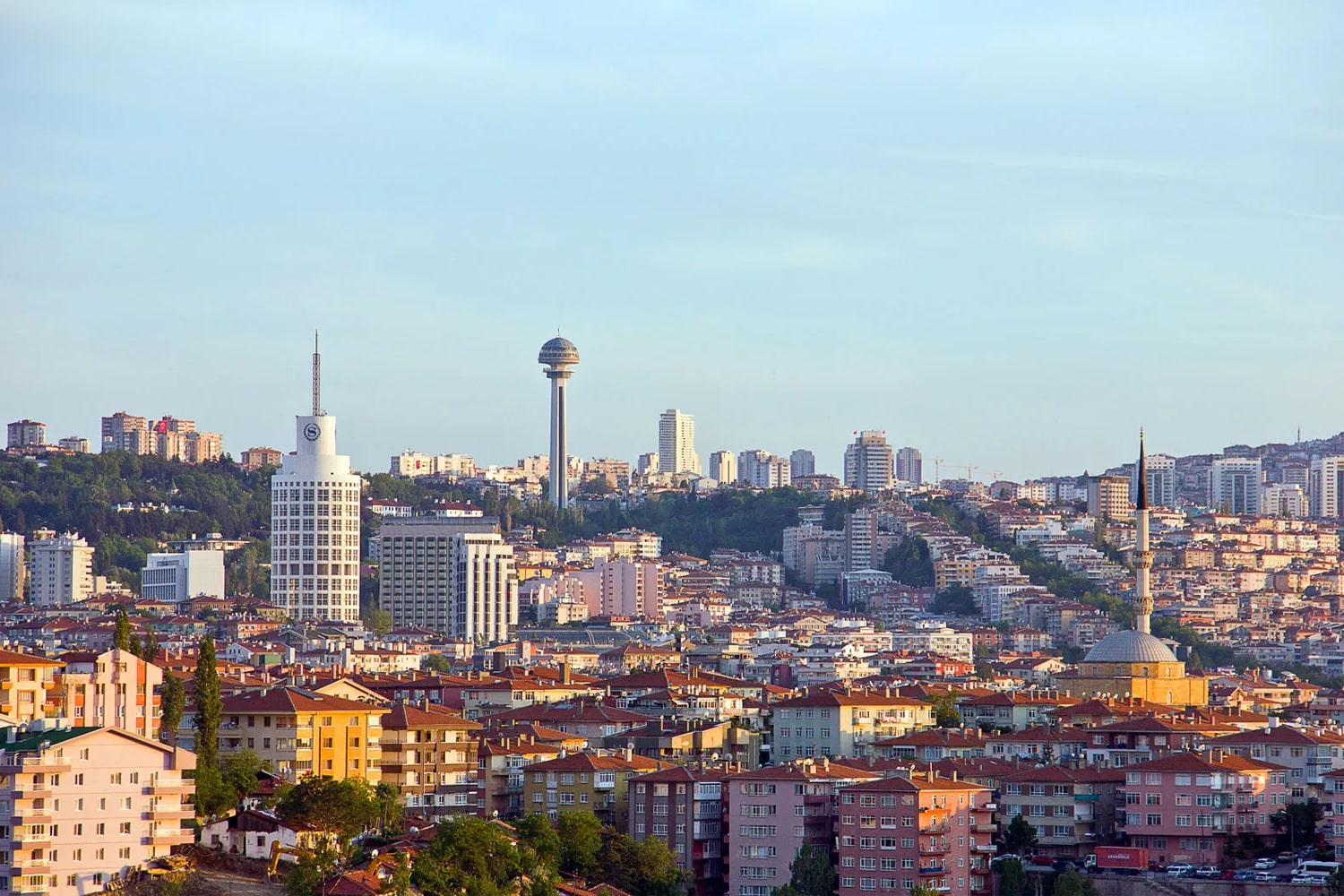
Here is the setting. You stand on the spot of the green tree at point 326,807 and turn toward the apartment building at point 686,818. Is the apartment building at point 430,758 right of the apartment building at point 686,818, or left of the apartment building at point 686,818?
left

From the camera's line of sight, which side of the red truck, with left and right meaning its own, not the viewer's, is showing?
left

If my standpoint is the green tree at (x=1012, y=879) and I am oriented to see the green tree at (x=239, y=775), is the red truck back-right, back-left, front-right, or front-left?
back-right

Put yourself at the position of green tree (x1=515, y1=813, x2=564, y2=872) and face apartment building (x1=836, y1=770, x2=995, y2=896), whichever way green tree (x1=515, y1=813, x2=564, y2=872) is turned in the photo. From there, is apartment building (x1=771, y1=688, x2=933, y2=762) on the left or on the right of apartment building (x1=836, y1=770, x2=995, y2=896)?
left
